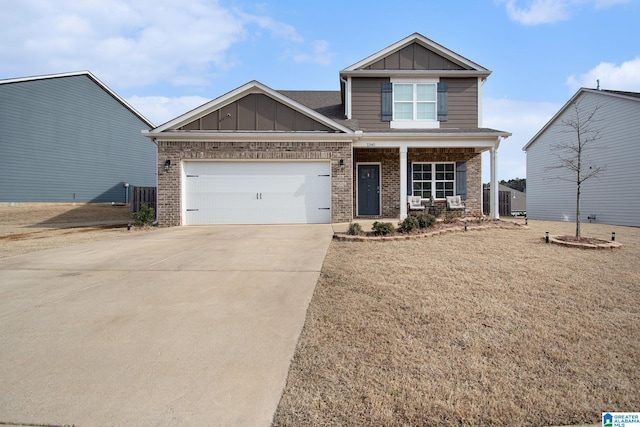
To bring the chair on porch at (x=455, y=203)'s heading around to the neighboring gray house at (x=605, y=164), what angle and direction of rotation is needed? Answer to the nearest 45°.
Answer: approximately 135° to its left

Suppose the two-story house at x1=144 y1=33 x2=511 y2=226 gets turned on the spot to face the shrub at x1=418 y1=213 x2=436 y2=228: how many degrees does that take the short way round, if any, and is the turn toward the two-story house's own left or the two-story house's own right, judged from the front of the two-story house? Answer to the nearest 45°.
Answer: approximately 45° to the two-story house's own left

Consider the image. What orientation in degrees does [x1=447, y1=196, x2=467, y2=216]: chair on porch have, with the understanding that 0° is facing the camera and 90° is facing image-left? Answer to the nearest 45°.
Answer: approximately 0°

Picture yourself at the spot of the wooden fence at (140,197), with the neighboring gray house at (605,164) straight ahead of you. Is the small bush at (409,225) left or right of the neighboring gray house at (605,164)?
right

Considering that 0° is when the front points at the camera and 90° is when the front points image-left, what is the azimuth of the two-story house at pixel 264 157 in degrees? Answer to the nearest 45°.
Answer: approximately 0°

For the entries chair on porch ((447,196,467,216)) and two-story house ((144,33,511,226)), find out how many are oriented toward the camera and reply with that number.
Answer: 2
